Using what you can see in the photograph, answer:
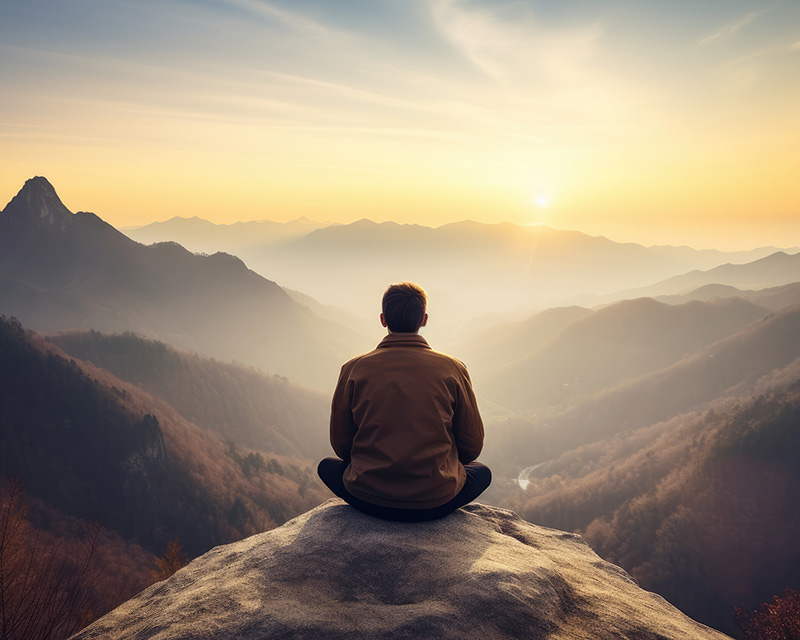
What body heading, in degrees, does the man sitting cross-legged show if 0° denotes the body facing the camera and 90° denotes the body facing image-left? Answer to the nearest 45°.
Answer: approximately 180°

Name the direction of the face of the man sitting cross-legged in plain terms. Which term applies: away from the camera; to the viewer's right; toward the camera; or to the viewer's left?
away from the camera
